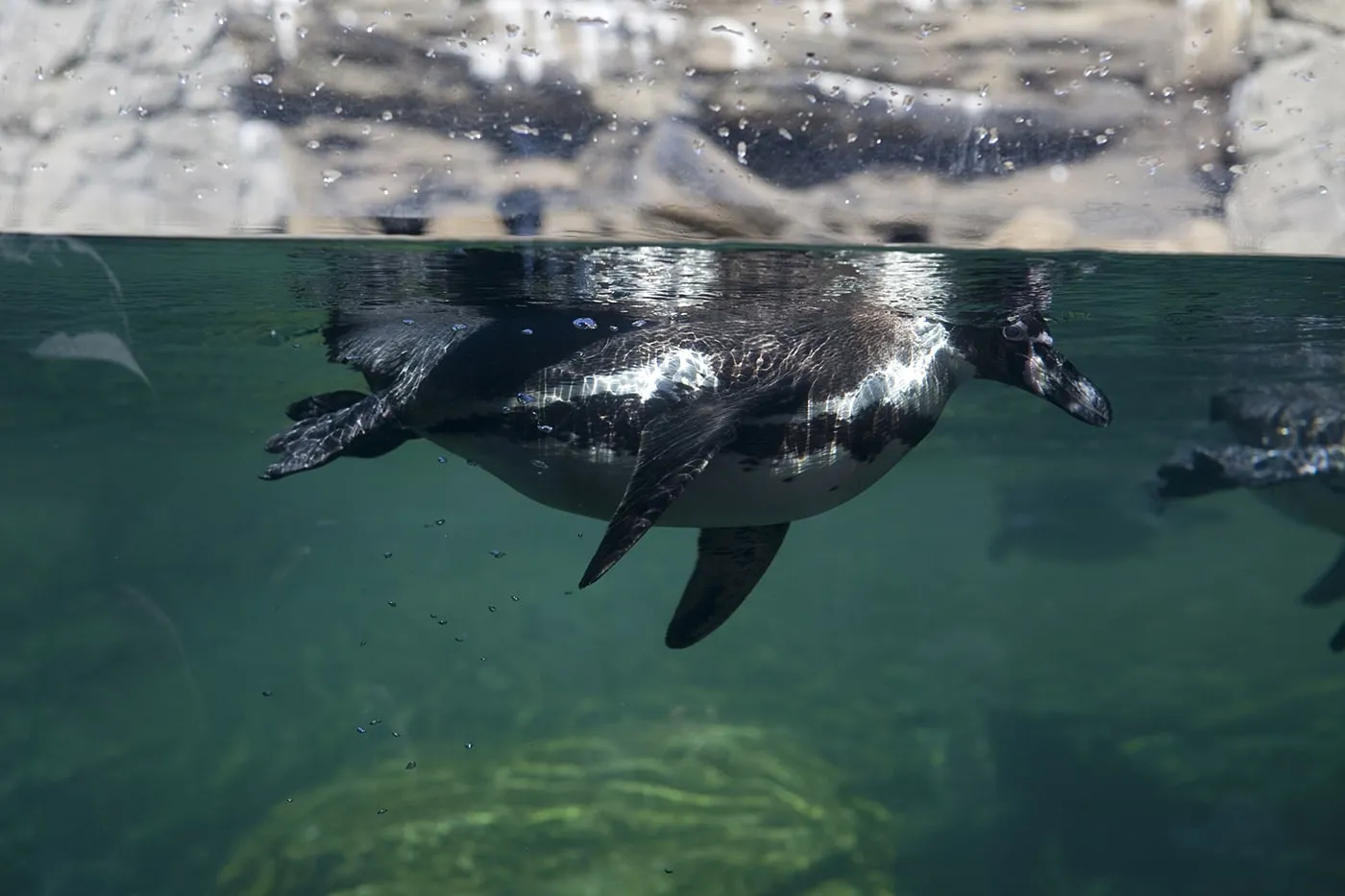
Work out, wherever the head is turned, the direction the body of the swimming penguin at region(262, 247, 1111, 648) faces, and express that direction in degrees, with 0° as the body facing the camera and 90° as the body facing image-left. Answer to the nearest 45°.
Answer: approximately 270°

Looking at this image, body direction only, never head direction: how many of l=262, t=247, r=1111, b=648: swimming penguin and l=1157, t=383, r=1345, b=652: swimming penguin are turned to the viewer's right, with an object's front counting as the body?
2

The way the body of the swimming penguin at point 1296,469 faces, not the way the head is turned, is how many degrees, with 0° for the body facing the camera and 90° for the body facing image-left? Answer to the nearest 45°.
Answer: approximately 270°

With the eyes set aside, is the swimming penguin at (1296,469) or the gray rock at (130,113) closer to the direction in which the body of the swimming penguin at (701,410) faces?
the swimming penguin

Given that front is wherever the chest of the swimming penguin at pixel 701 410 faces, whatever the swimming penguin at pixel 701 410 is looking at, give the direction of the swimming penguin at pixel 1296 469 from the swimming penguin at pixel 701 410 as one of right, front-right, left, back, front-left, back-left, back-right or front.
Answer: front-left
